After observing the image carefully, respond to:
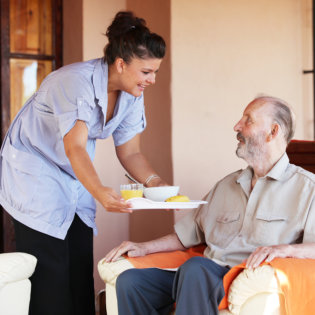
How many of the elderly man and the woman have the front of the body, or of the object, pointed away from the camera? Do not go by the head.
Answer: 0

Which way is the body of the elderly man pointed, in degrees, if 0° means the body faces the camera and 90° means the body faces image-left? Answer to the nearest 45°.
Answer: approximately 45°

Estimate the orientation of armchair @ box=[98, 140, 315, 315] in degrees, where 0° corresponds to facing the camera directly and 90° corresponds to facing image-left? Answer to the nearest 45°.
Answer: approximately 45°

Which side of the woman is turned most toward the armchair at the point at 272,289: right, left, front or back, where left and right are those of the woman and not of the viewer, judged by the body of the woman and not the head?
front

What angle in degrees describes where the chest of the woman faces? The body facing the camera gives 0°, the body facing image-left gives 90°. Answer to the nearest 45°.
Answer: approximately 315°

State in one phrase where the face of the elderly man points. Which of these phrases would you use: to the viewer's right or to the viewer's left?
to the viewer's left

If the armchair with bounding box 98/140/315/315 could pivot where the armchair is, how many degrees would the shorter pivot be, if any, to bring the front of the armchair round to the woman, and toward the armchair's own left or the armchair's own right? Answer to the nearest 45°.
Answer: approximately 90° to the armchair's own right
